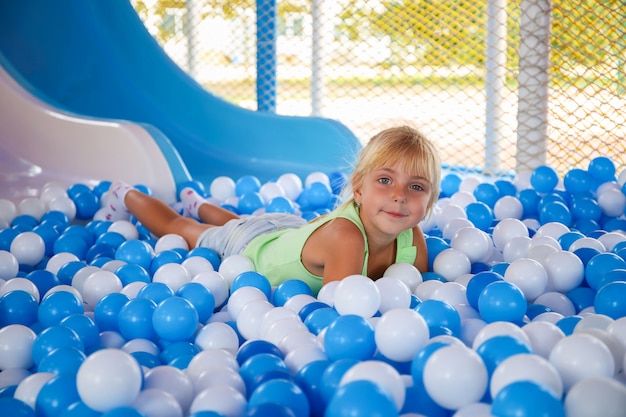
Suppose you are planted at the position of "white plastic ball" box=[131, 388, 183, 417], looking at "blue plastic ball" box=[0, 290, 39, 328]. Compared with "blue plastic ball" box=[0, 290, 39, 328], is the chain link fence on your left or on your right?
right

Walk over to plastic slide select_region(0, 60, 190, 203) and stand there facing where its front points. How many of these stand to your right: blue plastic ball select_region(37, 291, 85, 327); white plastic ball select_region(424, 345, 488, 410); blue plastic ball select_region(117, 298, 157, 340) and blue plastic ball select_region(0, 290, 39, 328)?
4

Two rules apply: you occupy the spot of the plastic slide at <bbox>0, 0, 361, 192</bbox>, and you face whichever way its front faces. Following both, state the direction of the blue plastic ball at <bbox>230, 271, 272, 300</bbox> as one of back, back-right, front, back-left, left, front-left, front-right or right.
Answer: right

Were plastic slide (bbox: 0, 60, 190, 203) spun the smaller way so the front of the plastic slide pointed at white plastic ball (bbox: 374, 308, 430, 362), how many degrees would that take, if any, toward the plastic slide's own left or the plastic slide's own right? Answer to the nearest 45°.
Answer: approximately 90° to the plastic slide's own right

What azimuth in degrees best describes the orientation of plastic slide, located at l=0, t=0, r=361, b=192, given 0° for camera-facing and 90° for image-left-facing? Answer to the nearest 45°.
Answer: approximately 270°

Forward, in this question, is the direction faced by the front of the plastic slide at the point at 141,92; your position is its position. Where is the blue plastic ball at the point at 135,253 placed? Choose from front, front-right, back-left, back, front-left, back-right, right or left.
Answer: right

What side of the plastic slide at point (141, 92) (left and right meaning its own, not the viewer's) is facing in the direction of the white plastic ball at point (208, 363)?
right

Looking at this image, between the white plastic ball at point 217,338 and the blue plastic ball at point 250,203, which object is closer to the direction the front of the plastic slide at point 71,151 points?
the blue plastic ball

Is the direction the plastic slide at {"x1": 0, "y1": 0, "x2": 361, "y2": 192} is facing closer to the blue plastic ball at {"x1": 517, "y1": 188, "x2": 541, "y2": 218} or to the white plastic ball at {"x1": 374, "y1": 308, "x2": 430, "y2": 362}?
the blue plastic ball
